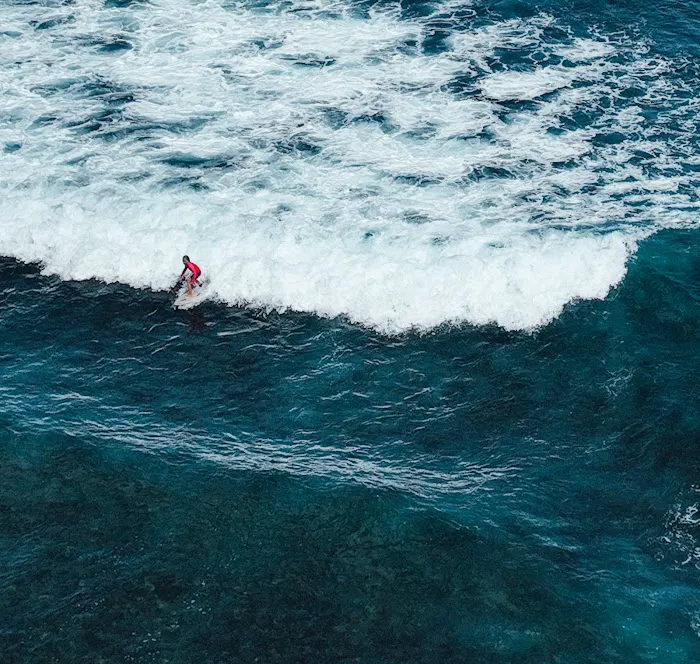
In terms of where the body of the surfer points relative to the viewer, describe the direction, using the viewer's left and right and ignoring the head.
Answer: facing the viewer and to the left of the viewer
